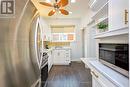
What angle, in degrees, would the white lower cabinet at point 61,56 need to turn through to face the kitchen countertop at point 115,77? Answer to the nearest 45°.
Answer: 0° — it already faces it

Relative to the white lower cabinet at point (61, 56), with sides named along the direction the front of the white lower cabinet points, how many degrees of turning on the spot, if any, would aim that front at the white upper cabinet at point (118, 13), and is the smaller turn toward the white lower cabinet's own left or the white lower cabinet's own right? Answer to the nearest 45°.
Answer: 0° — it already faces it

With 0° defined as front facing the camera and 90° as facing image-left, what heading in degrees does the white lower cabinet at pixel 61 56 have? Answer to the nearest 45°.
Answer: approximately 0°

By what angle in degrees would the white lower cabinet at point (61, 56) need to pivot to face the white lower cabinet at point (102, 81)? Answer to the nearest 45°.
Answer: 0° — it already faces it
